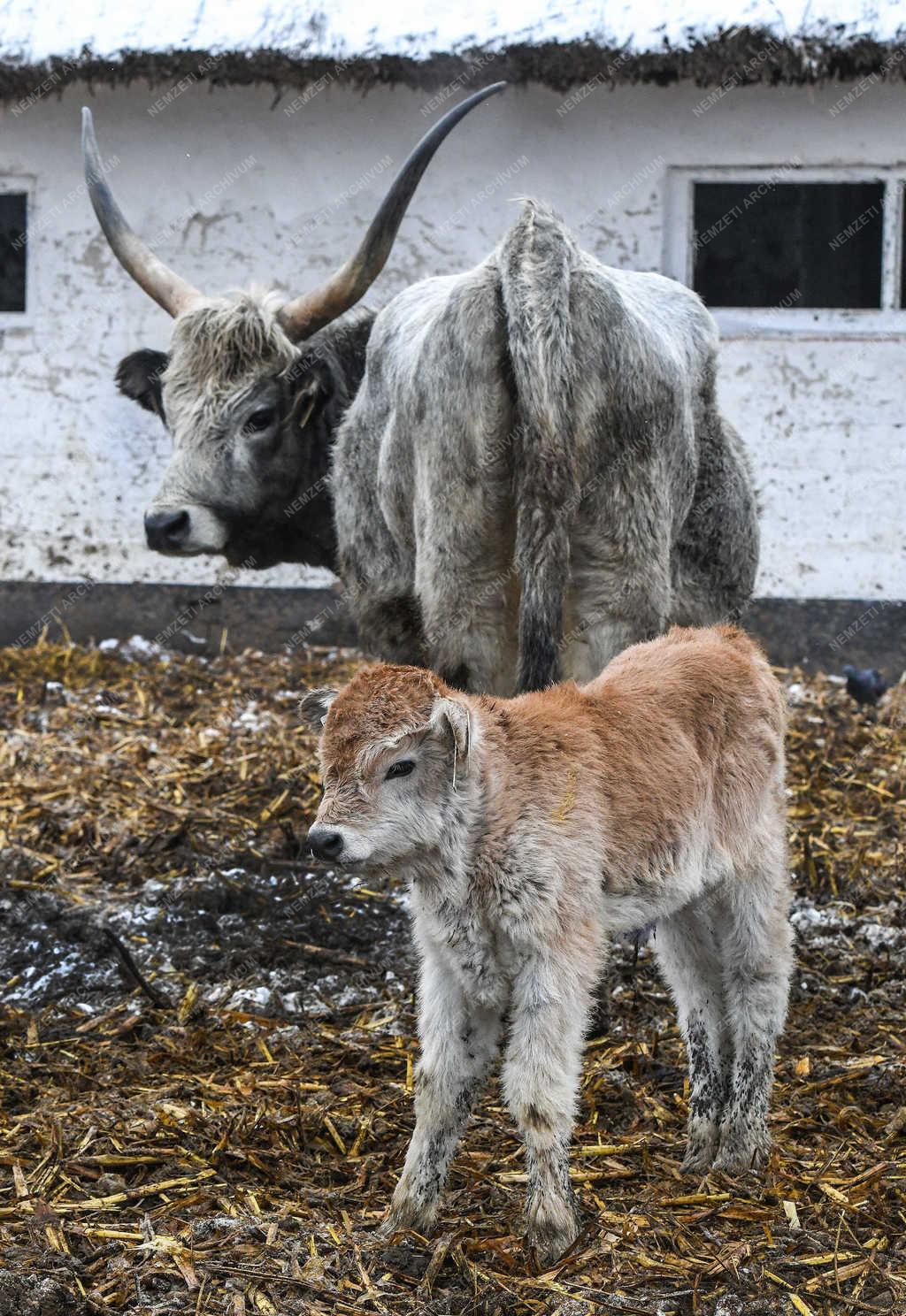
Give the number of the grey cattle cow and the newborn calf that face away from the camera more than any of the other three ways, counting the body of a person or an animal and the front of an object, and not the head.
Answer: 1

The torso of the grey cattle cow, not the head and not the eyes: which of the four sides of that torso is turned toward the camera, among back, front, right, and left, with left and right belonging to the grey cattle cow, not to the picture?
back

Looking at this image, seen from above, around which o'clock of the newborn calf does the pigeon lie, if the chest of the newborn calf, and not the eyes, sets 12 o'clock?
The pigeon is roughly at 5 o'clock from the newborn calf.

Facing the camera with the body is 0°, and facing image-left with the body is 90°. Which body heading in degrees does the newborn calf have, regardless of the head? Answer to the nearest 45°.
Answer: approximately 45°

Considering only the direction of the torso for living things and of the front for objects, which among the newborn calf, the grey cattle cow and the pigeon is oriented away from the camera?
the grey cattle cow

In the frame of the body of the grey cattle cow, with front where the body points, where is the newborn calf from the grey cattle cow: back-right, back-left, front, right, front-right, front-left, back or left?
back
